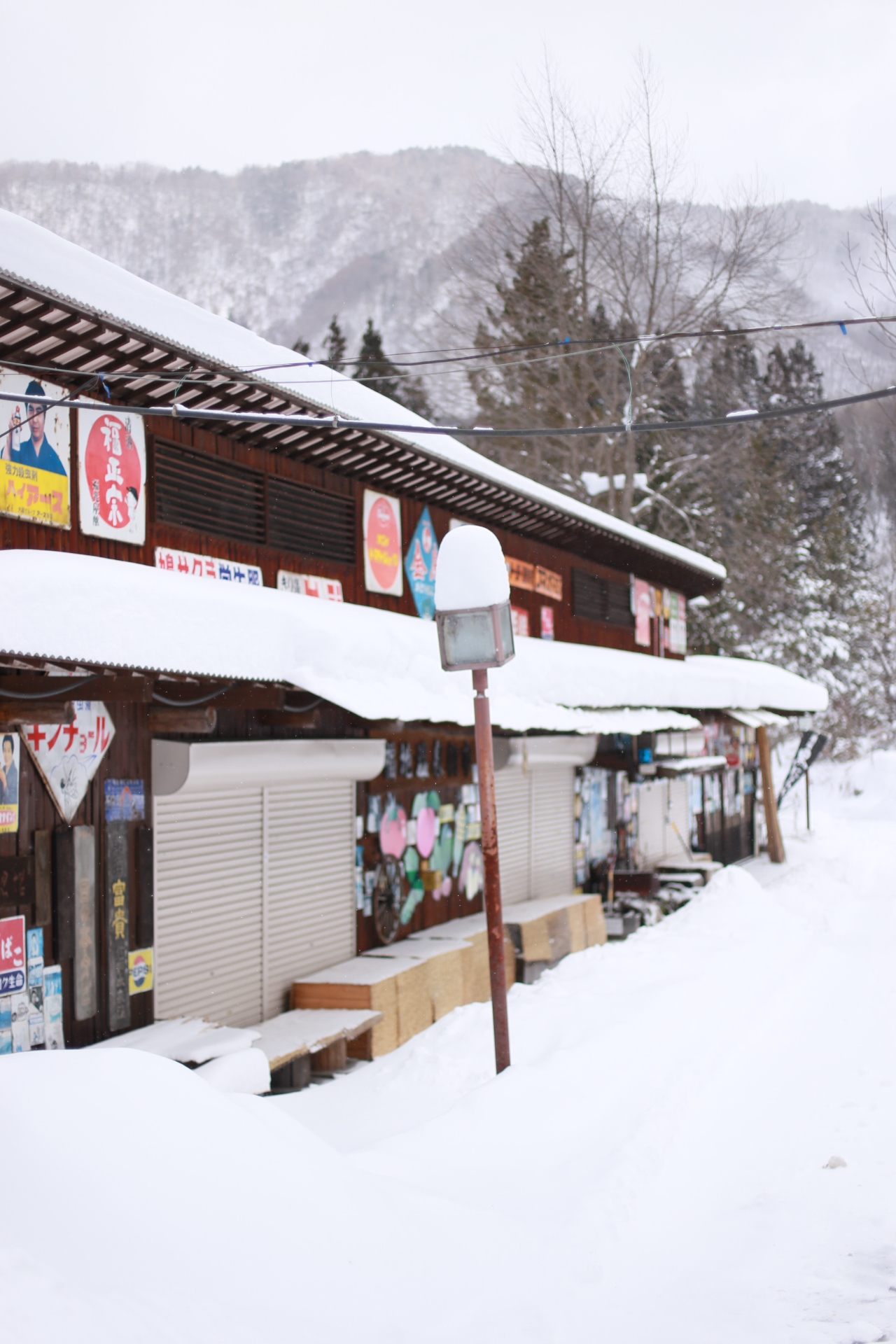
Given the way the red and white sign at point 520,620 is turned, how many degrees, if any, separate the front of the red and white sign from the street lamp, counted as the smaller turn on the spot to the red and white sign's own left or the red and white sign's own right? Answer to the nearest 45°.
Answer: approximately 45° to the red and white sign's own right

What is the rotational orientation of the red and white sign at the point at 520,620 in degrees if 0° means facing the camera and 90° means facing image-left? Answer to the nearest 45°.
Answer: approximately 315°

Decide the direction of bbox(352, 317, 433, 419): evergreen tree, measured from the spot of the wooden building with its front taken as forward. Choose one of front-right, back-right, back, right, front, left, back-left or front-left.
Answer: back-left

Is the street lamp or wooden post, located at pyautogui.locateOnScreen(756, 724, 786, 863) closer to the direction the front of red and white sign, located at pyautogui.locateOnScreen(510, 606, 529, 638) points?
the street lamp

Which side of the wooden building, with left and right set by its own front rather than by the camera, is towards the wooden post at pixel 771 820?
left

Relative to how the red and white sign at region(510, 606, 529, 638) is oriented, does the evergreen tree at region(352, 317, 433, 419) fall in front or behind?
behind

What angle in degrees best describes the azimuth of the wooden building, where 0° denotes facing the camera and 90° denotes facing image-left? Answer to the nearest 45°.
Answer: approximately 315°
